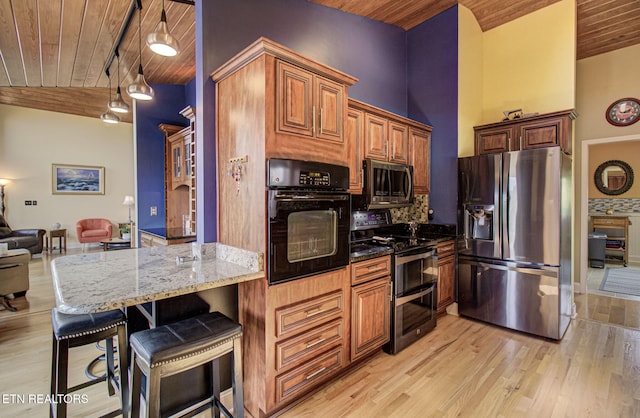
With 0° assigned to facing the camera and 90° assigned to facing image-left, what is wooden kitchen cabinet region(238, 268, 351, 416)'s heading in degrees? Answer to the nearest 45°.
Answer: approximately 315°

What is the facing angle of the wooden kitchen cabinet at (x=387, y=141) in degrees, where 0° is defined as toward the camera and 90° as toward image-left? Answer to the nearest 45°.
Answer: approximately 315°

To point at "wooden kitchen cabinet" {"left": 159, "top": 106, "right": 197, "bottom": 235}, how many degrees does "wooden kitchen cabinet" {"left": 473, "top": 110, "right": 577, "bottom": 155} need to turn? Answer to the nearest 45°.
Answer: approximately 45° to its right

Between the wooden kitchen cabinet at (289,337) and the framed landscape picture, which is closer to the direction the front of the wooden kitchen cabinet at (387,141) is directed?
the wooden kitchen cabinet

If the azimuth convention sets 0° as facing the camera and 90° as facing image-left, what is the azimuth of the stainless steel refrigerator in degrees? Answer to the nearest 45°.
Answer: approximately 45°

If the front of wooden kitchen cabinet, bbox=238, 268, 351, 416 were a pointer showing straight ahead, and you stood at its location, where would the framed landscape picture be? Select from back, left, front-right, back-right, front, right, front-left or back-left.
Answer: back

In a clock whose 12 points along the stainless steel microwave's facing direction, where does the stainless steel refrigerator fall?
The stainless steel refrigerator is roughly at 10 o'clock from the stainless steel microwave.

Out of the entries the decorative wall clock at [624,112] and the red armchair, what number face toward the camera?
2

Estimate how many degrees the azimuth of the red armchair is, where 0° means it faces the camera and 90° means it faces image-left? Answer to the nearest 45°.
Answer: approximately 0°

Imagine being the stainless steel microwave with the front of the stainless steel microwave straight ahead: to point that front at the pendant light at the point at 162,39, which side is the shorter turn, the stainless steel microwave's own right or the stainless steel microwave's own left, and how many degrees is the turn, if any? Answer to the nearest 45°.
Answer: approximately 90° to the stainless steel microwave's own right

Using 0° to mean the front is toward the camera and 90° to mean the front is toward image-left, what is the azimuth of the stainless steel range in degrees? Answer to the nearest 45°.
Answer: approximately 315°

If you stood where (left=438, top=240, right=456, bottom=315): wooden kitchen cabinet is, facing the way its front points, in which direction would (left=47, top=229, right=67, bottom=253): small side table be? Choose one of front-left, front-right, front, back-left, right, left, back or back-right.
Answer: back-right
